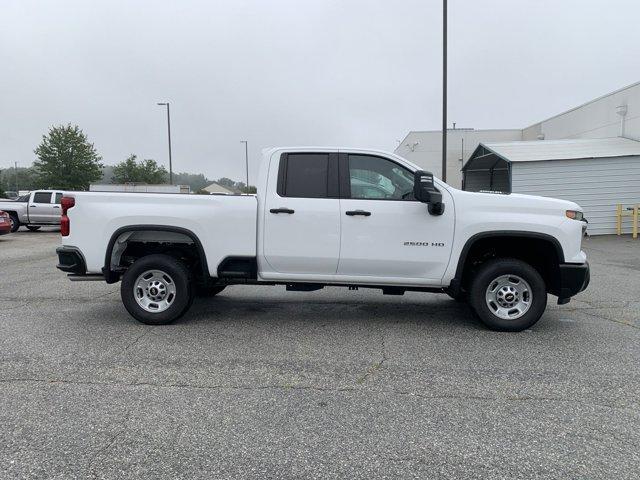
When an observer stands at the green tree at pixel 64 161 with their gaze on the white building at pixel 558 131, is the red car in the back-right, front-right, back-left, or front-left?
front-right

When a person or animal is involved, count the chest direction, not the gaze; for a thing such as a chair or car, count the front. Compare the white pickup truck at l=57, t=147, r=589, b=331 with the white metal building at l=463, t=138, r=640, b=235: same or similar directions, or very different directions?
very different directions

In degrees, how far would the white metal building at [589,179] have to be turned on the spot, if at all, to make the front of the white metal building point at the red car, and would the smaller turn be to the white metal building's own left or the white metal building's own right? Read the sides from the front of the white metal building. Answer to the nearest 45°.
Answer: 0° — it already faces it

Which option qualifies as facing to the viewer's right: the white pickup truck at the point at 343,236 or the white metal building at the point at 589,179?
the white pickup truck

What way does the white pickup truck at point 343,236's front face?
to the viewer's right

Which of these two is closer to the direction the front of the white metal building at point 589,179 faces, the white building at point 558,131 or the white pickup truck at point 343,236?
the white pickup truck

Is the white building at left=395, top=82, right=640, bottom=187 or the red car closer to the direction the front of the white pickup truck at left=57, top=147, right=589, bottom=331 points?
the white building

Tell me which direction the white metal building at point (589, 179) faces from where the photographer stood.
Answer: facing the viewer and to the left of the viewer

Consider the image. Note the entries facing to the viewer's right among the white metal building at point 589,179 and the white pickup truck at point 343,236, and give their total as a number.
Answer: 1

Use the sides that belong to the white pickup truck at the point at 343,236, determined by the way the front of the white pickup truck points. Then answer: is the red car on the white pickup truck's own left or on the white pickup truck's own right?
on the white pickup truck's own left

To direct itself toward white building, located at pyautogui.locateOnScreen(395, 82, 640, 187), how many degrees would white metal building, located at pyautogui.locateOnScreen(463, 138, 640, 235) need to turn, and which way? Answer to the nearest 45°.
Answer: approximately 135° to its right

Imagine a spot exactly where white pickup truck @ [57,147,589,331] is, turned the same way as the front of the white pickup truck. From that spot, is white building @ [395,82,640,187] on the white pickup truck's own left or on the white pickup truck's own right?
on the white pickup truck's own left

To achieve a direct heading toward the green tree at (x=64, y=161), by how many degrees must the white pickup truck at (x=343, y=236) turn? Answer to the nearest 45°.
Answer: approximately 135° to its left

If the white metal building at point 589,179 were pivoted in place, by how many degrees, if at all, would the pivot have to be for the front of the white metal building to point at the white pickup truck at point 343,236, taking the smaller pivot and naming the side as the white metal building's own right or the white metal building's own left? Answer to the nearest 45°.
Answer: approximately 45° to the white metal building's own left

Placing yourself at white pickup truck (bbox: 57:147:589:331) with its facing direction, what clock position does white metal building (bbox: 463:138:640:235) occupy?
The white metal building is roughly at 10 o'clock from the white pickup truck.

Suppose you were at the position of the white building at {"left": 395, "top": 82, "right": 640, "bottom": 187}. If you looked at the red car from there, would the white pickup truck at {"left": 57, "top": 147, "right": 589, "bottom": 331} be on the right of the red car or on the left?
left
